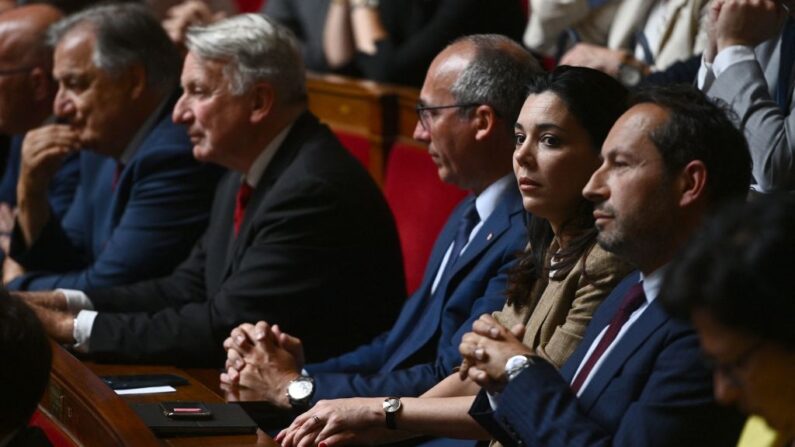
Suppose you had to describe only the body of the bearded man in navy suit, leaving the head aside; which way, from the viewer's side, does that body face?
to the viewer's left

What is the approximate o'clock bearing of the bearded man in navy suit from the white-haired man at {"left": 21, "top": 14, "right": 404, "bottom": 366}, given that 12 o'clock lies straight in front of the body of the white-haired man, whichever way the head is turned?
The bearded man in navy suit is roughly at 8 o'clock from the white-haired man.

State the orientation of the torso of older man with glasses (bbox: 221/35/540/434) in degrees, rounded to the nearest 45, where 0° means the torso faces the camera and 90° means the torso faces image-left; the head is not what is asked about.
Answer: approximately 90°

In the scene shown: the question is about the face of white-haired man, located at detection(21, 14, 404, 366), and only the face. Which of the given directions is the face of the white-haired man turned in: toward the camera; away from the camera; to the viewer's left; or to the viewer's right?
to the viewer's left

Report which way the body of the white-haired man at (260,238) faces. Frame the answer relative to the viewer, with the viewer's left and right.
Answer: facing to the left of the viewer

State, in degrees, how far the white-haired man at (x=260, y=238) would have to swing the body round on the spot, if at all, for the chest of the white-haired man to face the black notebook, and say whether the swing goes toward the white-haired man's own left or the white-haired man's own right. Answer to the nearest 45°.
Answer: approximately 90° to the white-haired man's own left

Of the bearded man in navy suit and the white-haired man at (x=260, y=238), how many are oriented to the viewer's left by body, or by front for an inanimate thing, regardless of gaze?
2

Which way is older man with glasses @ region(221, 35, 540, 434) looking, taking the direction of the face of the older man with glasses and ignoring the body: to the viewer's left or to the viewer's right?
to the viewer's left
